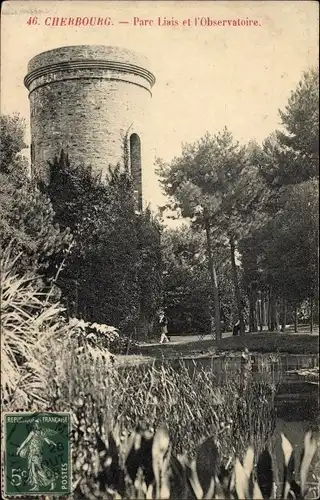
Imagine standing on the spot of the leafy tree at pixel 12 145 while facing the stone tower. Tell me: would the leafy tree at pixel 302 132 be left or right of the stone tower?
right
